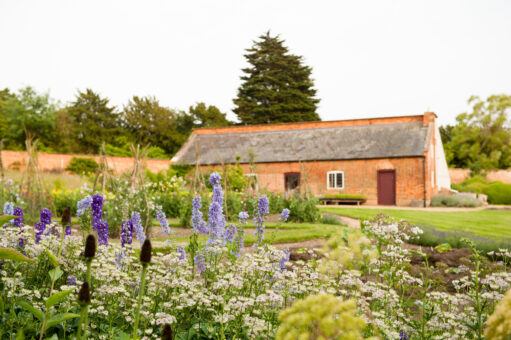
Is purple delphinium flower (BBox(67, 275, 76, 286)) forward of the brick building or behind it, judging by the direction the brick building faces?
forward

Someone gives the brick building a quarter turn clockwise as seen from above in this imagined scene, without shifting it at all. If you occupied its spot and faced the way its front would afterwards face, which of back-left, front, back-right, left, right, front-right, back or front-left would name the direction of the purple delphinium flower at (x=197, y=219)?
back-left

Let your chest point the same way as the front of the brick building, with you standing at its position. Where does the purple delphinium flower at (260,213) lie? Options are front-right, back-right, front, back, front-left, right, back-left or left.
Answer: front-left

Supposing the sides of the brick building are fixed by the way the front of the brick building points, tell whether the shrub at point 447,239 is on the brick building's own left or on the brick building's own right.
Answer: on the brick building's own left

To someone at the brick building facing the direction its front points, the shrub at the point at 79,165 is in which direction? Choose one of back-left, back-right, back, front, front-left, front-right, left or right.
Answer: front-right

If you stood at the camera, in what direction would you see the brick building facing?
facing the viewer and to the left of the viewer

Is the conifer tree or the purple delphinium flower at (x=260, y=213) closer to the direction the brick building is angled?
the purple delphinium flower

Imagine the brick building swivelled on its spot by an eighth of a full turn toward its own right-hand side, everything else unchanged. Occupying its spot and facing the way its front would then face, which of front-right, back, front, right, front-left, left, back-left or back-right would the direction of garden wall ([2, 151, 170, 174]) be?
front

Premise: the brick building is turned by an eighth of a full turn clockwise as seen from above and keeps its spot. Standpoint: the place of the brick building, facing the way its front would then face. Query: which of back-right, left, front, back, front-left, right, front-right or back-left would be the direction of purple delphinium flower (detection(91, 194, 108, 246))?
left
